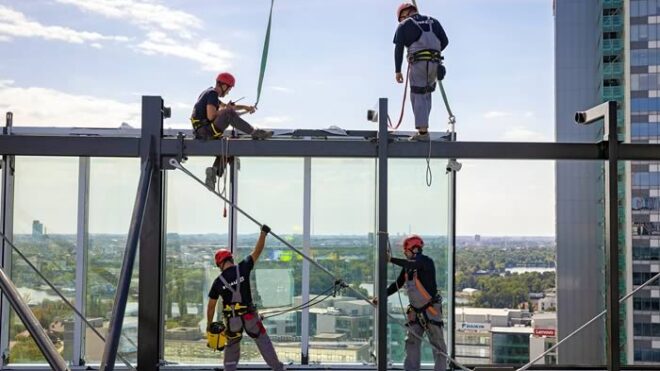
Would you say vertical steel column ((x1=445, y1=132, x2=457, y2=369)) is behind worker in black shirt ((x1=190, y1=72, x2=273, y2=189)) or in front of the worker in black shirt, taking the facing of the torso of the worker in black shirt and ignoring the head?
in front

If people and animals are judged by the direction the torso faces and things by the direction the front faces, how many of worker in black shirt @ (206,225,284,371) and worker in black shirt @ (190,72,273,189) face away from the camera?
1

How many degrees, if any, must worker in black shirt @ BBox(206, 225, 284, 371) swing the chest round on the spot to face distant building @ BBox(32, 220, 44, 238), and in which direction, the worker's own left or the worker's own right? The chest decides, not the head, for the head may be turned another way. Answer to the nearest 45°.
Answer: approximately 45° to the worker's own left

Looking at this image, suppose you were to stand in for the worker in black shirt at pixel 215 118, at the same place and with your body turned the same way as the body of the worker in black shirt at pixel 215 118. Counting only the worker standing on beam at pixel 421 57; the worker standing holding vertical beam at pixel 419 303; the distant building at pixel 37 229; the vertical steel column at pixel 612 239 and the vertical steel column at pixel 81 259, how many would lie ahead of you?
3

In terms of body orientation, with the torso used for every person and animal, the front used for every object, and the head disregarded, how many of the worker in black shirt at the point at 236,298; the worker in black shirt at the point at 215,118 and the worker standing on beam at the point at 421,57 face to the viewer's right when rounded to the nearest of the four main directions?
1

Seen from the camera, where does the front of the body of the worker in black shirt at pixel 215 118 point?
to the viewer's right

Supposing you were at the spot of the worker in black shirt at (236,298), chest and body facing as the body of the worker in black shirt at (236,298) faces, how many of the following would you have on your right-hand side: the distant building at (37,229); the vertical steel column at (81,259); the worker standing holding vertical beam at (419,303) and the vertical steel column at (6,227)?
1

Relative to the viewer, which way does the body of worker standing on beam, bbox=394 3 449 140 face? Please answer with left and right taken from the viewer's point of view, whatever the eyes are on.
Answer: facing away from the viewer and to the left of the viewer

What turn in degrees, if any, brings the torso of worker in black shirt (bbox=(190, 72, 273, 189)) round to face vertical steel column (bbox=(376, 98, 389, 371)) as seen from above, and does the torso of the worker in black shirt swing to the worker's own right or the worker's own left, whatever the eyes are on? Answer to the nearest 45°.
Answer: approximately 45° to the worker's own right

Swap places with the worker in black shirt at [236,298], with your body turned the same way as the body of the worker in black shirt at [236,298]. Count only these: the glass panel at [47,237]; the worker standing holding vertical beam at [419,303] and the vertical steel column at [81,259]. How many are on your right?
1

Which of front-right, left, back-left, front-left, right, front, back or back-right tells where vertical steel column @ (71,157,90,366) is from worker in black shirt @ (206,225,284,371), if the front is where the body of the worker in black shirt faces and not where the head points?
front-left

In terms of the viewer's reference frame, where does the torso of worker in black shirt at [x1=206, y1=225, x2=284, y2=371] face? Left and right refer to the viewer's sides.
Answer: facing away from the viewer

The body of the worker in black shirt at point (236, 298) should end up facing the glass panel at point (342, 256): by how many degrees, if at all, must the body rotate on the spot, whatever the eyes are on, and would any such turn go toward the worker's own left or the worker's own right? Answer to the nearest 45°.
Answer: approximately 45° to the worker's own right

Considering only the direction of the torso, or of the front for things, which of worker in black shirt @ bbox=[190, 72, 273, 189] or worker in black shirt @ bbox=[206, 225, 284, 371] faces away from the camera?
worker in black shirt @ bbox=[206, 225, 284, 371]

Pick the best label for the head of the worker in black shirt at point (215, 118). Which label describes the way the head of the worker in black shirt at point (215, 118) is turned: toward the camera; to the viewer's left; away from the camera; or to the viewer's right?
to the viewer's right

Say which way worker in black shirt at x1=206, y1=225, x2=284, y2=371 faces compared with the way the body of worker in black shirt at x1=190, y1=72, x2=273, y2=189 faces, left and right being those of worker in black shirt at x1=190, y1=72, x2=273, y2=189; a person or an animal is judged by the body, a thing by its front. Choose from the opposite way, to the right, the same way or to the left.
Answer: to the left
